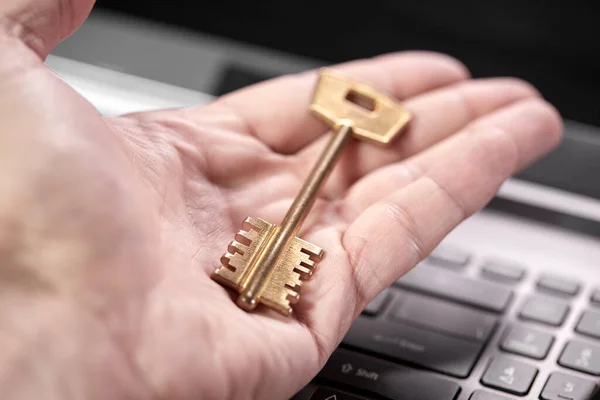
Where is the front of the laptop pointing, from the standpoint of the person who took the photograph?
facing the viewer and to the left of the viewer
